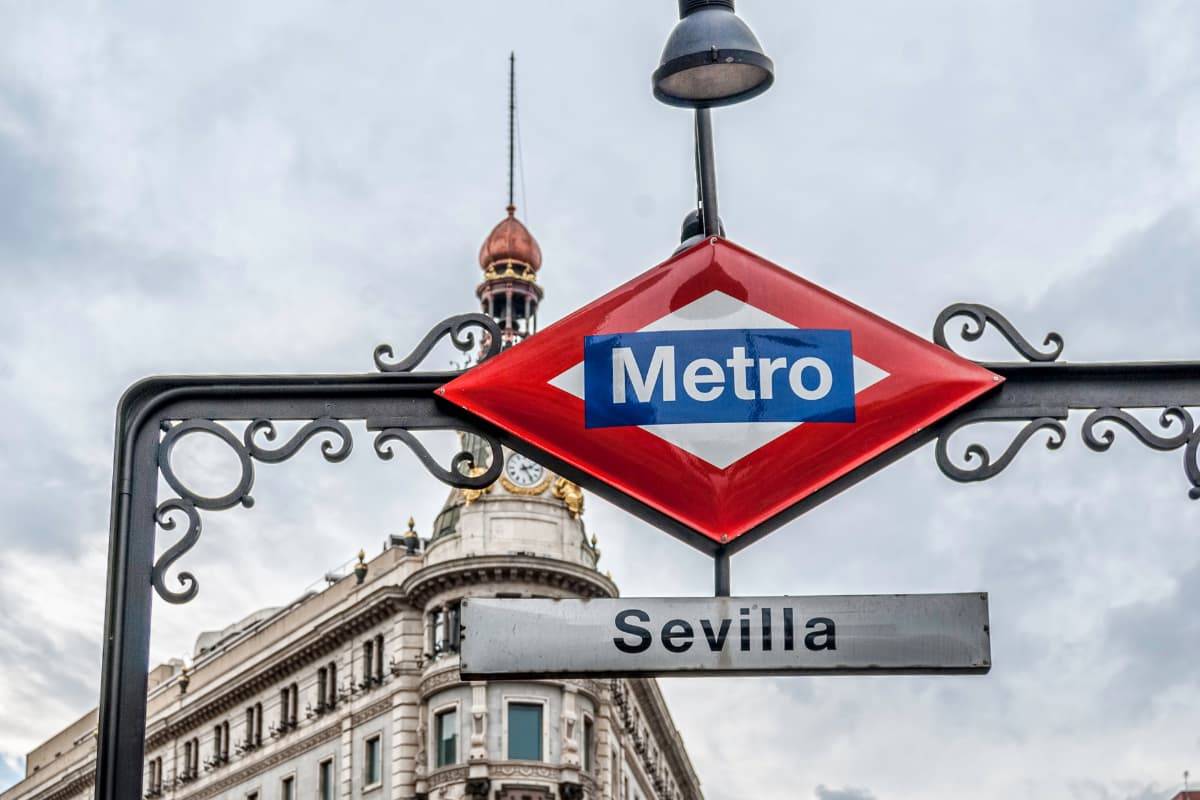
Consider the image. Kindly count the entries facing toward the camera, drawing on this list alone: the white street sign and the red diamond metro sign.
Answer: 2

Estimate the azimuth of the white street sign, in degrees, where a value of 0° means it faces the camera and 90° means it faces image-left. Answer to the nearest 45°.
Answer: approximately 0°
